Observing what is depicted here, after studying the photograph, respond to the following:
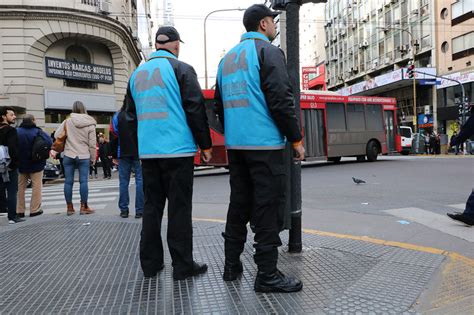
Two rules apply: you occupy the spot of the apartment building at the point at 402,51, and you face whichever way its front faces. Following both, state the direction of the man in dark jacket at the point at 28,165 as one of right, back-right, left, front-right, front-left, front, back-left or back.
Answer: front-left

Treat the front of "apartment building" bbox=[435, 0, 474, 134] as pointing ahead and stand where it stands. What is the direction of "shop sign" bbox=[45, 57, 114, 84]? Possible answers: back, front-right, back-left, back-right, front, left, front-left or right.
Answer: front

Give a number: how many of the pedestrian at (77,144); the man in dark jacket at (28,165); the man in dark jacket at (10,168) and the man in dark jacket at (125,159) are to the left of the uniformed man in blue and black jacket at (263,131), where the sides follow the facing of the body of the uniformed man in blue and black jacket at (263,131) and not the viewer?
4

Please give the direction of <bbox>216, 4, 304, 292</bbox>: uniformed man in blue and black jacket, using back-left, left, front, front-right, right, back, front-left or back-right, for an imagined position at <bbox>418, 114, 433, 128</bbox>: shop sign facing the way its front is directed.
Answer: front

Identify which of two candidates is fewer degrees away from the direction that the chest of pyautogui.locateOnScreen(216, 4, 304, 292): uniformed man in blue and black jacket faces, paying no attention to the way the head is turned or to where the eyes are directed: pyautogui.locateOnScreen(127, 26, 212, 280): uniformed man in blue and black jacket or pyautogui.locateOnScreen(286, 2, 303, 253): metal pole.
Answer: the metal pole

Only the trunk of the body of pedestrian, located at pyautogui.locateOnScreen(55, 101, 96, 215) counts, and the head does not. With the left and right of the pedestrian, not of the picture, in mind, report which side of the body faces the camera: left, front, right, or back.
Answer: back

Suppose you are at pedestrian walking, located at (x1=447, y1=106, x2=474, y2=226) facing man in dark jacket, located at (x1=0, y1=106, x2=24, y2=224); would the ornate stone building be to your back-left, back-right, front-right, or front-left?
front-right

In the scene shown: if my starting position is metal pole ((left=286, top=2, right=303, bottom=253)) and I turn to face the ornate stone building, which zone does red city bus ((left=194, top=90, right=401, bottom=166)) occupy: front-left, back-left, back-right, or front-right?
front-right

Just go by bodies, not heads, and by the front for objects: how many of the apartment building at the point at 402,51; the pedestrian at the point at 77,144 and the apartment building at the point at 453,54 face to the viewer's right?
0

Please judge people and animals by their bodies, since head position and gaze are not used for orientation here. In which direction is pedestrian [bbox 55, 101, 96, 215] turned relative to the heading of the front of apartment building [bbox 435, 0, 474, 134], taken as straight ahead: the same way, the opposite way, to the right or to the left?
to the right

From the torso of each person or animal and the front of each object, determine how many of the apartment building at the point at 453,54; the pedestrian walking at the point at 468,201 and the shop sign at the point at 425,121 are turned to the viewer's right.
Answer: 0

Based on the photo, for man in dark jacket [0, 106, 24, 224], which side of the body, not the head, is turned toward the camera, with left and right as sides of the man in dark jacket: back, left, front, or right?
right

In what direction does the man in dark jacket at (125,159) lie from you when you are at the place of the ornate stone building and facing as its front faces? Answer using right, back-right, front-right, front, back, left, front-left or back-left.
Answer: front-right

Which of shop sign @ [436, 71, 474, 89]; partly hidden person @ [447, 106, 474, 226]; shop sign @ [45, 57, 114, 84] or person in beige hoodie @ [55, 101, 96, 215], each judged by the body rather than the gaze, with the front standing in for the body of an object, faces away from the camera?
person in beige hoodie @ [55, 101, 96, 215]

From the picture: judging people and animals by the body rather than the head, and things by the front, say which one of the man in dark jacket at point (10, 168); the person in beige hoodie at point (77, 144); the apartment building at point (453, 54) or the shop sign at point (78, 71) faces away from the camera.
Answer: the person in beige hoodie

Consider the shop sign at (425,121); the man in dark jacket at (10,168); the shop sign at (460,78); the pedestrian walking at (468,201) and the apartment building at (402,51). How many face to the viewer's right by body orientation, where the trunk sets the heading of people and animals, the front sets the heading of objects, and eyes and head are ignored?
1

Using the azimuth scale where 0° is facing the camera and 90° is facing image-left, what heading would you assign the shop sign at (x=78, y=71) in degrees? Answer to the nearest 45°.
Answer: approximately 315°
